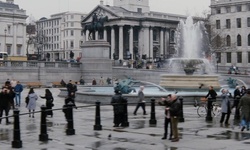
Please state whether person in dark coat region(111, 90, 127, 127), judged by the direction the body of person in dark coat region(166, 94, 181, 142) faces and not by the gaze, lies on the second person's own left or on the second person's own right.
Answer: on the second person's own right

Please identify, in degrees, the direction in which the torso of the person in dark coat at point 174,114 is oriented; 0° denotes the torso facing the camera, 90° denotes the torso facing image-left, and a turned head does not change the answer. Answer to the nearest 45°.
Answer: approximately 90°

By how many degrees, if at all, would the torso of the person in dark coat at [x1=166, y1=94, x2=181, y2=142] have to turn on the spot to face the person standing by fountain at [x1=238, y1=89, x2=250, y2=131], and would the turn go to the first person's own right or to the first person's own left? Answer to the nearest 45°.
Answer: approximately 135° to the first person's own right

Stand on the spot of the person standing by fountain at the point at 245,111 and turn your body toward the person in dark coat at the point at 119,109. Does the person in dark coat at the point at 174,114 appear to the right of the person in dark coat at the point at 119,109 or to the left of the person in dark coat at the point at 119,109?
left

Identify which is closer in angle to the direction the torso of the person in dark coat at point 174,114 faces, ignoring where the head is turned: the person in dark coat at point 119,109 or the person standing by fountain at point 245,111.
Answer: the person in dark coat
